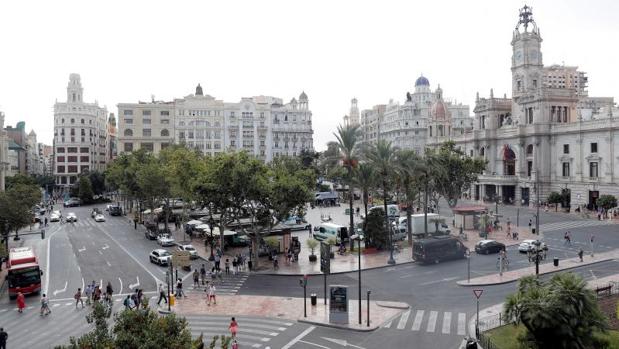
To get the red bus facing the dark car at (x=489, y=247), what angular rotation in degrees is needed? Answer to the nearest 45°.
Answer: approximately 90° to its left

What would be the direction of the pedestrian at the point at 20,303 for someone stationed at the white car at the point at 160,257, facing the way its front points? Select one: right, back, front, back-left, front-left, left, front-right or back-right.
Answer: right

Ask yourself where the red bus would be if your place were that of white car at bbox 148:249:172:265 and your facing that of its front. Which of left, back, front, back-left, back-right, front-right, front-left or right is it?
right

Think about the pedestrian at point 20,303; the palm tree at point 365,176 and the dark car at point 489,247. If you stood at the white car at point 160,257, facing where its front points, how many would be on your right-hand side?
1

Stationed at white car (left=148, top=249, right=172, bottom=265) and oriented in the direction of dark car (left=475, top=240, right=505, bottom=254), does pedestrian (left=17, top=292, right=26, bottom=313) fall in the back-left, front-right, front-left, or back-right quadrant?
back-right

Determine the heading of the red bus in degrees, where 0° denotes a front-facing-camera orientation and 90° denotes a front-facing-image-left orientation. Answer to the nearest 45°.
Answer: approximately 0°

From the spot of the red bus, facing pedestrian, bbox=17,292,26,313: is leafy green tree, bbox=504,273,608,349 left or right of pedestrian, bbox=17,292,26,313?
left

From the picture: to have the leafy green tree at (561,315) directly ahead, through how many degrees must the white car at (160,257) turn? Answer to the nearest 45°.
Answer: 0° — it already faces it

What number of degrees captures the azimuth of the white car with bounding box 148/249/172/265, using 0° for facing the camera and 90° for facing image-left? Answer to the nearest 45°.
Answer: approximately 315°

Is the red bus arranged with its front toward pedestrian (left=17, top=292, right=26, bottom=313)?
yes

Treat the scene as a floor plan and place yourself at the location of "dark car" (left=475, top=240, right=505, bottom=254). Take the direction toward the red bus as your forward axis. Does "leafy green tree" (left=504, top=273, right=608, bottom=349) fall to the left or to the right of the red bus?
left
